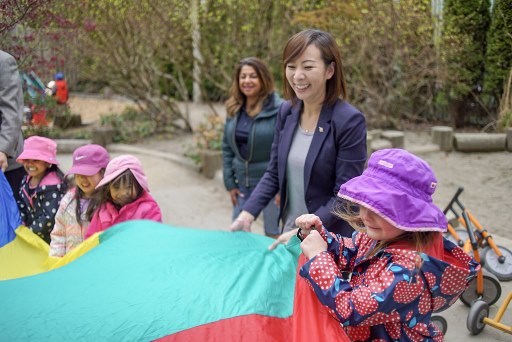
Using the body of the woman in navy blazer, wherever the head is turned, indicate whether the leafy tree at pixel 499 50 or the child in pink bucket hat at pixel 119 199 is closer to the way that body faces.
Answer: the child in pink bucket hat

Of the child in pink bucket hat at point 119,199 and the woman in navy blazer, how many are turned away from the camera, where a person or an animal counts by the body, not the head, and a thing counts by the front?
0

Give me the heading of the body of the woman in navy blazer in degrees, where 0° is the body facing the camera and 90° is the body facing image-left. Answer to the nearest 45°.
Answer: approximately 45°

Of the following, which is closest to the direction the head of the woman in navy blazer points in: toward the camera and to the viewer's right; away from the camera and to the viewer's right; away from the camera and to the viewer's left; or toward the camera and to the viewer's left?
toward the camera and to the viewer's left

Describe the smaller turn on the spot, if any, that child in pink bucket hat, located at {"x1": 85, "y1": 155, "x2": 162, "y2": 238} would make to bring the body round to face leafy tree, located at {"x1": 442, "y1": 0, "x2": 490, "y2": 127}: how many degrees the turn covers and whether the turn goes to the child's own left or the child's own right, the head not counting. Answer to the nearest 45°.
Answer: approximately 135° to the child's own left

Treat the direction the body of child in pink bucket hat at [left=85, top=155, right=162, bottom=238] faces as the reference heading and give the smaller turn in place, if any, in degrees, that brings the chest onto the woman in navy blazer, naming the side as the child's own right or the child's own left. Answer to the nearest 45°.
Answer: approximately 45° to the child's own left

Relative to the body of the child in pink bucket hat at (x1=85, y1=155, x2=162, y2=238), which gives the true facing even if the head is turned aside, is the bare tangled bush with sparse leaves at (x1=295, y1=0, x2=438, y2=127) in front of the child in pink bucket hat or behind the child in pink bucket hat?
behind

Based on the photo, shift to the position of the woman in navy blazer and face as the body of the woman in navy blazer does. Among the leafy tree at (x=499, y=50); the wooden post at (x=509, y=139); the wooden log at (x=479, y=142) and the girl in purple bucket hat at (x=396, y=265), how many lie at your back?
3

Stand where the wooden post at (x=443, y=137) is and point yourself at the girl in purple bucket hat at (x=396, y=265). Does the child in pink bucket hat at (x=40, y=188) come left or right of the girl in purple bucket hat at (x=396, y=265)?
right

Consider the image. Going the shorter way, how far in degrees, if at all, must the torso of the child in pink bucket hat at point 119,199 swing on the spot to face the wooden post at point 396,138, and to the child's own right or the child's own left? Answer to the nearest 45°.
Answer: approximately 135° to the child's own left

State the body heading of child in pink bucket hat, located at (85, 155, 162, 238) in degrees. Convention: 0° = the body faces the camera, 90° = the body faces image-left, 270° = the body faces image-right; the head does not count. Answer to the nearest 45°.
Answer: approximately 0°
